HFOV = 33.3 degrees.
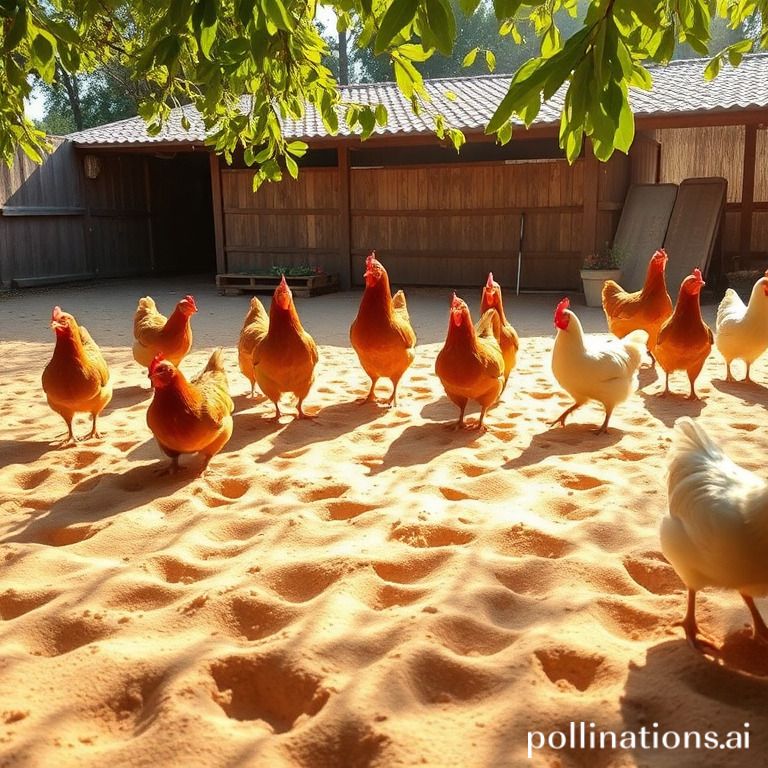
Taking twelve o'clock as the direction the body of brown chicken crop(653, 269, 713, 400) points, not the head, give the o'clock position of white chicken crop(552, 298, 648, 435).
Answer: The white chicken is roughly at 1 o'clock from the brown chicken.

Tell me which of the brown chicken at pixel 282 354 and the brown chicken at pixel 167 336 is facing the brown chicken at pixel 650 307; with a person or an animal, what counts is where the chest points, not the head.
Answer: the brown chicken at pixel 167 336

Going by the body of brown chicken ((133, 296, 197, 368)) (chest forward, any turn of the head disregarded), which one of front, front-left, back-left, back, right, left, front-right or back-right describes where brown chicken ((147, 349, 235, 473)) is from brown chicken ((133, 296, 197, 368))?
right

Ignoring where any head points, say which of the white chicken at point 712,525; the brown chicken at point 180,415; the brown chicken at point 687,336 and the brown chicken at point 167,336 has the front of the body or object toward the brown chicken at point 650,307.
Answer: the brown chicken at point 167,336

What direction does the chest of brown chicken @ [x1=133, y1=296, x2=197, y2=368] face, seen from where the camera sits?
to the viewer's right

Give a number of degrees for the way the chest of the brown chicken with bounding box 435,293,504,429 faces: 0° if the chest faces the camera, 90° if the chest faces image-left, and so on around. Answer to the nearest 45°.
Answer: approximately 45°

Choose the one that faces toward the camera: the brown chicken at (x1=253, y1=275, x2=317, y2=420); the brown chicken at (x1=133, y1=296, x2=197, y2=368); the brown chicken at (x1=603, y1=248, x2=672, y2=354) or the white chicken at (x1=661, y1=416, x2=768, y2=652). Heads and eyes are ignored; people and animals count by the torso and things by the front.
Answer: the brown chicken at (x1=253, y1=275, x2=317, y2=420)

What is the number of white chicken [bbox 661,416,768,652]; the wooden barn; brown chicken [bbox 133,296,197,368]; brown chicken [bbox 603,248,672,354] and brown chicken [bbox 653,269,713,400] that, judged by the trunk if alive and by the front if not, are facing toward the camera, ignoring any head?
2

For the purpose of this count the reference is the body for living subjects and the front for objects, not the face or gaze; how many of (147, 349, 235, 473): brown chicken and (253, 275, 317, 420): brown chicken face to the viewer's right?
0

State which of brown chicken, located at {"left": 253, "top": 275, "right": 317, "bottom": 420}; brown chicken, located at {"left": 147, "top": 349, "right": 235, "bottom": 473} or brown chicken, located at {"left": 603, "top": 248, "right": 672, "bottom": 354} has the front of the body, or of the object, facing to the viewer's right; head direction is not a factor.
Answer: brown chicken, located at {"left": 603, "top": 248, "right": 672, "bottom": 354}

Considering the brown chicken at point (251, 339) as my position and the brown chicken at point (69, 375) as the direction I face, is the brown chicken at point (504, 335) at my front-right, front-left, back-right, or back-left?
back-left

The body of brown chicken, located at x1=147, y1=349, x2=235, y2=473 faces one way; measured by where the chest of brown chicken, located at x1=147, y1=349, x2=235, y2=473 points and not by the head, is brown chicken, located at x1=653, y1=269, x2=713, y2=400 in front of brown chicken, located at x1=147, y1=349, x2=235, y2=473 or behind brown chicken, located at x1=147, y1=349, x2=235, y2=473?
behind

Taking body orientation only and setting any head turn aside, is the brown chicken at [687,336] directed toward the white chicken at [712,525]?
yes
